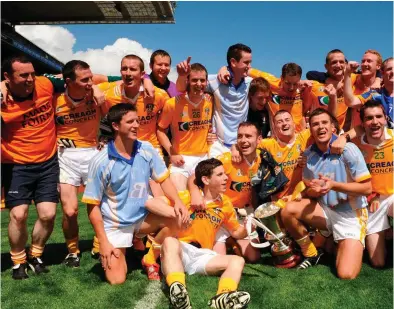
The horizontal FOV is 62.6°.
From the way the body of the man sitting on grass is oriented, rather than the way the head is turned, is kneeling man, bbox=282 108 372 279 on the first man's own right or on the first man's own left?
on the first man's own left

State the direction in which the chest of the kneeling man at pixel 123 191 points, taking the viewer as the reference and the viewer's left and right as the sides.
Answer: facing the viewer and to the right of the viewer

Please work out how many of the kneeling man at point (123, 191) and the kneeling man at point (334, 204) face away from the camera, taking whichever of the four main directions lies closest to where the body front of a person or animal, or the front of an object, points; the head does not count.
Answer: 0

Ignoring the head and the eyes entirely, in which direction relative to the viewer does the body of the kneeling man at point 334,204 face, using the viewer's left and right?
facing the viewer and to the left of the viewer

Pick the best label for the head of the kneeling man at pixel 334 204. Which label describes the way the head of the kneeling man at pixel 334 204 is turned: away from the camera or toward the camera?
toward the camera

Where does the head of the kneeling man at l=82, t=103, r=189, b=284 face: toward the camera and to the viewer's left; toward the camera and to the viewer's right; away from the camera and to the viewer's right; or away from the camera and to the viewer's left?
toward the camera and to the viewer's right

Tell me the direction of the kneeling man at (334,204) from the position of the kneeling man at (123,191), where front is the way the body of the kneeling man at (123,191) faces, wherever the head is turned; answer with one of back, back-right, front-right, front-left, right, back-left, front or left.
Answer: front-left

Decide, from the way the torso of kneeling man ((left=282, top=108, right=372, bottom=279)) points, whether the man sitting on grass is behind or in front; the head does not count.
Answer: in front

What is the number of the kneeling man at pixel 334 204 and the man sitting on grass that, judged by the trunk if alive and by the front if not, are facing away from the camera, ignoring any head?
0

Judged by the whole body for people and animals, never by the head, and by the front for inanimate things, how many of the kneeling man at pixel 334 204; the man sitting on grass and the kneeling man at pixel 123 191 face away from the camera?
0

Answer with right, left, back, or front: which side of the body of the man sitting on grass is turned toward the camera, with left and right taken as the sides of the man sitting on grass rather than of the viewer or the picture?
front

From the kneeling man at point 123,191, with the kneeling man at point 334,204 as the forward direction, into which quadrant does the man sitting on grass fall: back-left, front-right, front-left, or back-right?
front-right

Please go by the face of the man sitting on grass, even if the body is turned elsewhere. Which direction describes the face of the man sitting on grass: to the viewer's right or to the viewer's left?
to the viewer's right

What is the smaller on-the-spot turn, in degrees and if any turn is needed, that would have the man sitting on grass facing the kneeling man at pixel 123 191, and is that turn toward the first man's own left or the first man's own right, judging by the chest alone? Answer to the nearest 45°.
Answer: approximately 90° to the first man's own right
